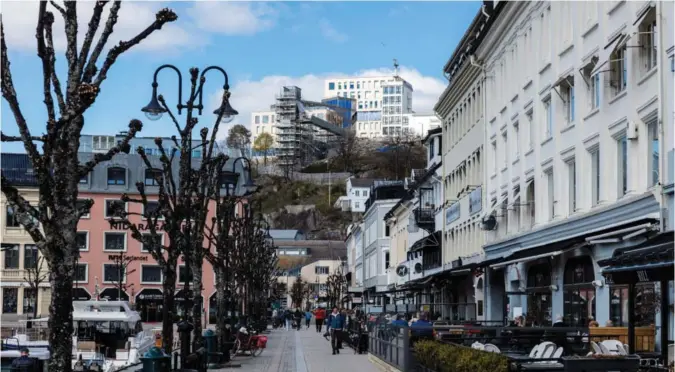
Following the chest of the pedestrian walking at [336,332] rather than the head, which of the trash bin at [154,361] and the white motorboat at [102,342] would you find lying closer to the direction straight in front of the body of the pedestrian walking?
the trash bin

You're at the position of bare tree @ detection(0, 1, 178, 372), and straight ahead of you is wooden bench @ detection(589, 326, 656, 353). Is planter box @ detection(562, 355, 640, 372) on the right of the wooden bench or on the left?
right

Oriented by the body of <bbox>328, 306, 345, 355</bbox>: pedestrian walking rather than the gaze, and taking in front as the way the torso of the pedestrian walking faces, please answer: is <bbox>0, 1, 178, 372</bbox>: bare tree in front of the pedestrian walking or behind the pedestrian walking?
in front

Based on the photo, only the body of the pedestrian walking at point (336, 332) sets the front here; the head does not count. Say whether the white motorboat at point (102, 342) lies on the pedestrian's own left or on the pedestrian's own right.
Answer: on the pedestrian's own right

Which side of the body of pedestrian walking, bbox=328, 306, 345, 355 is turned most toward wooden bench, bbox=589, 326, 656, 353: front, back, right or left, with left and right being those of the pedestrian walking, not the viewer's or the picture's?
left

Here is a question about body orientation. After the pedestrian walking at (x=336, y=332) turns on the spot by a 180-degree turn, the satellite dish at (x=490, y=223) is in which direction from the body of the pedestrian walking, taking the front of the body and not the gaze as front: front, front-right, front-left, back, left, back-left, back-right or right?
right

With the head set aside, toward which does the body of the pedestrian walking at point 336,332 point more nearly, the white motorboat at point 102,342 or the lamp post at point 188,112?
the lamp post

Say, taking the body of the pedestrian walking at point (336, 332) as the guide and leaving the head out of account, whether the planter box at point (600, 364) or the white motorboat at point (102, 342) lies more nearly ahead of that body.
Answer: the planter box

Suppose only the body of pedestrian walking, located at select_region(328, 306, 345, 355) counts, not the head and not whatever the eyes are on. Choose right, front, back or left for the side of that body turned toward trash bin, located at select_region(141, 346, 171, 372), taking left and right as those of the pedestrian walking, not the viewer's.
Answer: front

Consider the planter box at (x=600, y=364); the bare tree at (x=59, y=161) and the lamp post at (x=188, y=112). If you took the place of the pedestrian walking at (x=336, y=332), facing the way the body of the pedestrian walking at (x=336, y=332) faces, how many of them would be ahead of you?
3

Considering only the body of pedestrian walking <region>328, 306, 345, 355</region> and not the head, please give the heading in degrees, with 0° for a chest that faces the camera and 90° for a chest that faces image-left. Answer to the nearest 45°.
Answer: approximately 0°
